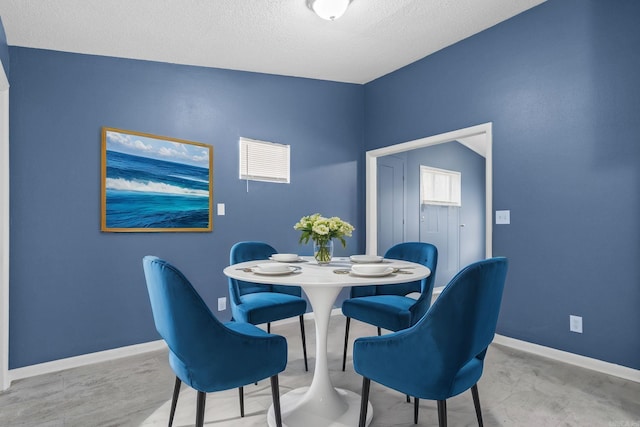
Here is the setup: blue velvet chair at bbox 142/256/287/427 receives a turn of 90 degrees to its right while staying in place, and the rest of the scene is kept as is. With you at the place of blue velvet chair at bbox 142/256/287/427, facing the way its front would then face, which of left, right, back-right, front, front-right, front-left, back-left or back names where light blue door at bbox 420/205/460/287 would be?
left

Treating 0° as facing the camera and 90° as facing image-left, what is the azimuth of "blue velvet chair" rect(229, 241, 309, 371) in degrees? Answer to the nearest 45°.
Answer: approximately 315°

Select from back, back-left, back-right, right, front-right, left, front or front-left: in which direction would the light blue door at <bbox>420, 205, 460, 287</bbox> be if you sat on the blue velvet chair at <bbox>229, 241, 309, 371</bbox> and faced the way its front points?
left

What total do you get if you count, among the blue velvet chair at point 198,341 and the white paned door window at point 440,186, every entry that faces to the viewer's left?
0

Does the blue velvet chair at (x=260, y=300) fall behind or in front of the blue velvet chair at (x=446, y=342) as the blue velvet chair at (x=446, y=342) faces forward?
in front

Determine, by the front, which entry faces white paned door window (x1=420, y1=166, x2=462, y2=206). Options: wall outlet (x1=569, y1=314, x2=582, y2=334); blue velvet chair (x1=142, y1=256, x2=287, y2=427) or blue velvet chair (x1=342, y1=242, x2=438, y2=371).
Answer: blue velvet chair (x1=142, y1=256, x2=287, y2=427)

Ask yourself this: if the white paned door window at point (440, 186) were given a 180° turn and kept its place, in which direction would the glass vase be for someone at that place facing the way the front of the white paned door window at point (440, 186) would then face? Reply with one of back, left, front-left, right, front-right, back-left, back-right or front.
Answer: back-left

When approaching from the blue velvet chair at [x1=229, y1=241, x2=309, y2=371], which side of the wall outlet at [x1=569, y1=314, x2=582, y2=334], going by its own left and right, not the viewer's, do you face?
front

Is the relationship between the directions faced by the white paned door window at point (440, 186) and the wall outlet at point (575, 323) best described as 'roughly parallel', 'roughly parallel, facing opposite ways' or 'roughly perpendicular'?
roughly perpendicular

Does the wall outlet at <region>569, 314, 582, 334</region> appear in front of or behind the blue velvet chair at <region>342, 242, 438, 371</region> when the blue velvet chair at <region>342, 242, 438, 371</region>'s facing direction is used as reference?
behind

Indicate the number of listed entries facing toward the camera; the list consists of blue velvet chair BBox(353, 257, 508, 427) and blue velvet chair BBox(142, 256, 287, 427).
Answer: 0

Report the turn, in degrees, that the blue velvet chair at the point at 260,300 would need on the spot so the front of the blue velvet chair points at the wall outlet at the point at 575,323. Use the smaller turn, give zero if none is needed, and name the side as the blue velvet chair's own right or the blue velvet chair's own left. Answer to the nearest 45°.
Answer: approximately 45° to the blue velvet chair's own left

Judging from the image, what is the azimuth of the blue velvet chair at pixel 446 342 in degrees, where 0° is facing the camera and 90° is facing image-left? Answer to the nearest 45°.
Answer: approximately 135°

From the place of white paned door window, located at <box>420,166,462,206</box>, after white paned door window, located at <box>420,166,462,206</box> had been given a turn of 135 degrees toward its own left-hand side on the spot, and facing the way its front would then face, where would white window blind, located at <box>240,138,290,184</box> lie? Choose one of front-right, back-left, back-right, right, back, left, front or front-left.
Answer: back-left

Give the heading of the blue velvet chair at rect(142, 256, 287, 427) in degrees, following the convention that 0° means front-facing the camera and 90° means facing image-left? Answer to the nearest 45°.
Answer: approximately 225°

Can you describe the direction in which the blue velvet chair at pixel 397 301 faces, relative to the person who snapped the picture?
facing the viewer and to the left of the viewer

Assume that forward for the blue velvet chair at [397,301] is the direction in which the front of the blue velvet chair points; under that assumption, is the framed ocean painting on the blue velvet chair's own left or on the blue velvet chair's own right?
on the blue velvet chair's own right

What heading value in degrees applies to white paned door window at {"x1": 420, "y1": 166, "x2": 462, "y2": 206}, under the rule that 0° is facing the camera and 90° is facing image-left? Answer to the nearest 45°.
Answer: approximately 315°

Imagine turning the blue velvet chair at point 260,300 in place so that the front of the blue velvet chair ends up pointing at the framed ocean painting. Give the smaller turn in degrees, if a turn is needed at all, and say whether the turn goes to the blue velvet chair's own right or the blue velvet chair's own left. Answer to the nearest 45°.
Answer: approximately 180°

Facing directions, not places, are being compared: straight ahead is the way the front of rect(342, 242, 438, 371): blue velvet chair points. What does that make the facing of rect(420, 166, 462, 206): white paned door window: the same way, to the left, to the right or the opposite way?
to the left
